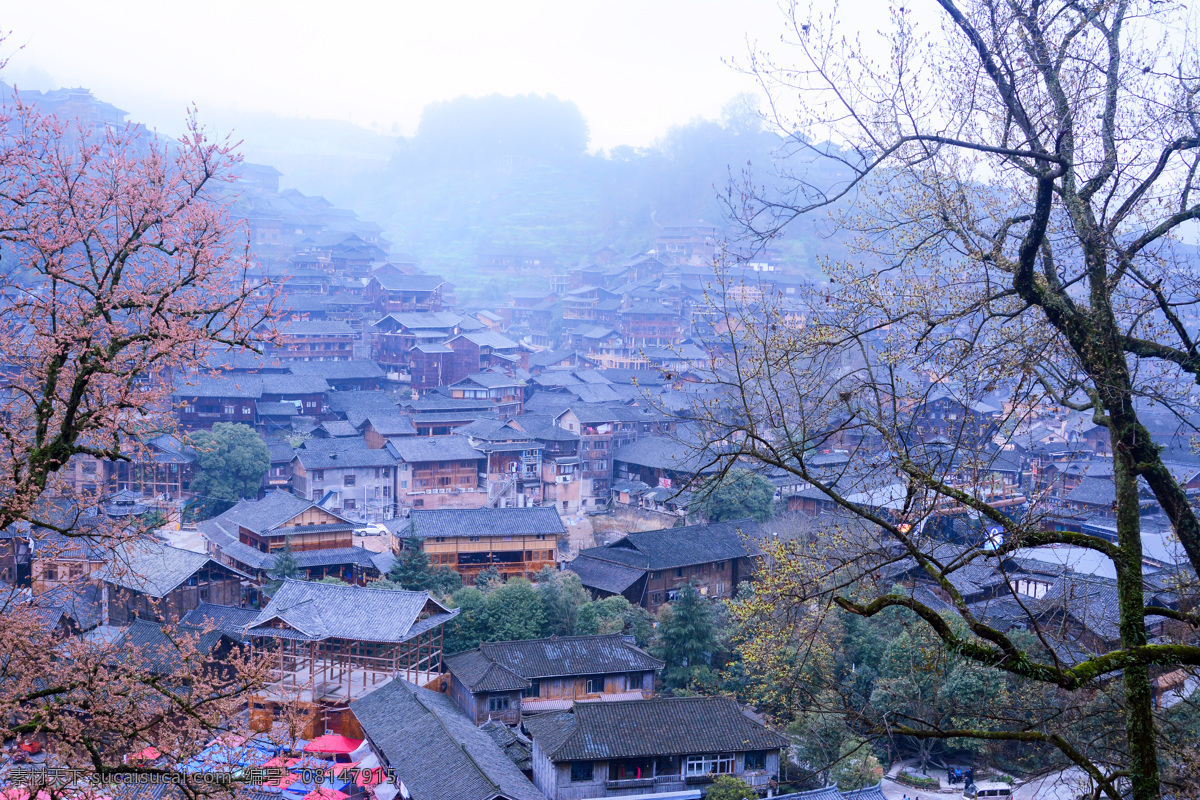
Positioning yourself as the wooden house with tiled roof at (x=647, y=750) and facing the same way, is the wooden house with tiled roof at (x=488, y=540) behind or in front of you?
behind

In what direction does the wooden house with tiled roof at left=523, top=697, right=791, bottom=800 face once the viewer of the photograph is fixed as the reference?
facing the viewer

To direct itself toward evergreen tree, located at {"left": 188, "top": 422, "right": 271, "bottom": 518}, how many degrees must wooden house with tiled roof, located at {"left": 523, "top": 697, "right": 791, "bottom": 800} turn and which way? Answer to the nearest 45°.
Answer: approximately 135° to its right

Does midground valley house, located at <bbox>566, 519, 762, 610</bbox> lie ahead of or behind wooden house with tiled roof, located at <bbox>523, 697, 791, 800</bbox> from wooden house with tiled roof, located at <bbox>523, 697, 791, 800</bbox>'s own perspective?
behind

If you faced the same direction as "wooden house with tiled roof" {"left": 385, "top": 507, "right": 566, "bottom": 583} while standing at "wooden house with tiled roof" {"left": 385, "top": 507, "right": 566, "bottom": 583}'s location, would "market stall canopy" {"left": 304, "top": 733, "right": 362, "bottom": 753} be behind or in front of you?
in front

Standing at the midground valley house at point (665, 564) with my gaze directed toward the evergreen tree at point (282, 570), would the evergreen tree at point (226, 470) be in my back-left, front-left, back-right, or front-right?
front-right

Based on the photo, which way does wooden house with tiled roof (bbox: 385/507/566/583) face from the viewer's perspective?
toward the camera

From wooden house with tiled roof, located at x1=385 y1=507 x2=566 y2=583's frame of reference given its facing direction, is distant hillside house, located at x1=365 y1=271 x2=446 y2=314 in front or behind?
behind

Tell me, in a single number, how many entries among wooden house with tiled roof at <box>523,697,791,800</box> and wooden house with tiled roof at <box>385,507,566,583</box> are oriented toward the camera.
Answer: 2

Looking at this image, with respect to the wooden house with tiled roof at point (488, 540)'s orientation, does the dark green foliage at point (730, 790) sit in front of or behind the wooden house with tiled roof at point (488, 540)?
in front

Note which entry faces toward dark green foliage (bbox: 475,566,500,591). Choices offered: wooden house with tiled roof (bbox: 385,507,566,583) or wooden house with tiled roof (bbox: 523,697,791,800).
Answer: wooden house with tiled roof (bbox: 385,507,566,583)

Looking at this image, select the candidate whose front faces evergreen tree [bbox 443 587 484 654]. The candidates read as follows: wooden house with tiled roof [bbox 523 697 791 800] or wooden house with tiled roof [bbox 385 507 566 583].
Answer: wooden house with tiled roof [bbox 385 507 566 583]

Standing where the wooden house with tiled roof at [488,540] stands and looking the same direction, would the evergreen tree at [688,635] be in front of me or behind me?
in front
